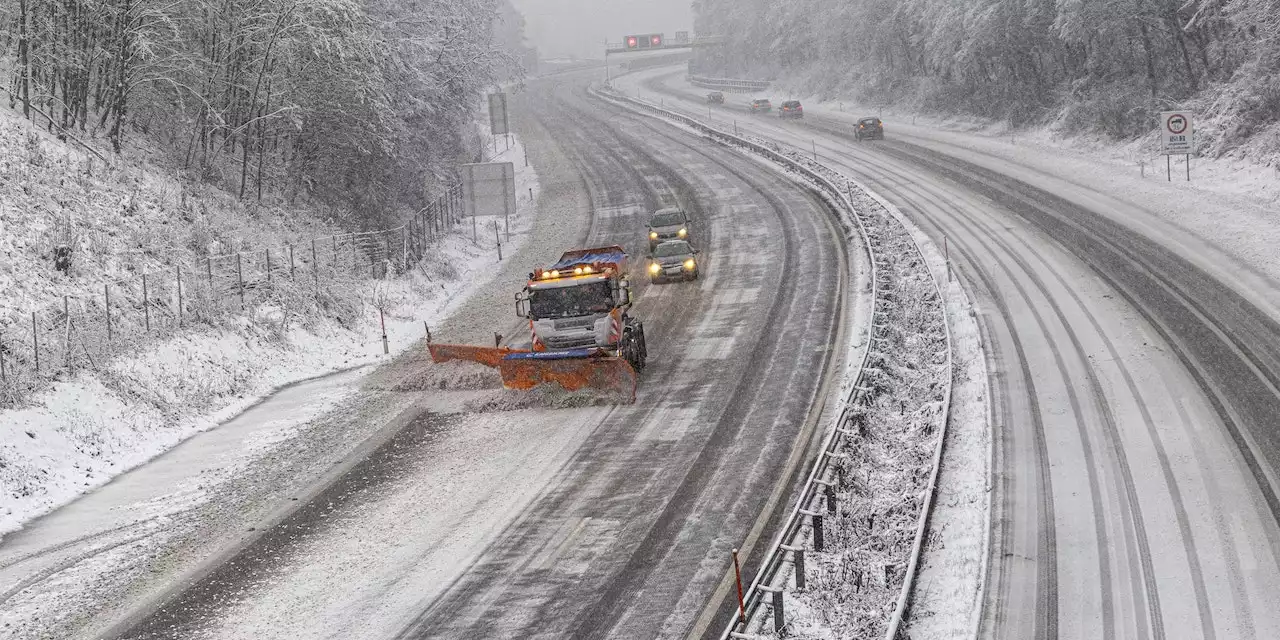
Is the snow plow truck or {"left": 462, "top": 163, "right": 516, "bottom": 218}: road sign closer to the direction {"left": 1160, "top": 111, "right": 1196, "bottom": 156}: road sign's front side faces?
the snow plow truck

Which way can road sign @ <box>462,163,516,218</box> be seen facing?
away from the camera

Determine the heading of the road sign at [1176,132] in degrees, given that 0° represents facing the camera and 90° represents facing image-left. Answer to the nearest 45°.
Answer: approximately 0°
